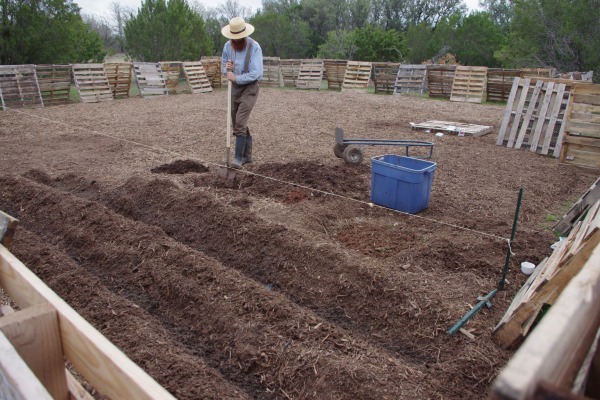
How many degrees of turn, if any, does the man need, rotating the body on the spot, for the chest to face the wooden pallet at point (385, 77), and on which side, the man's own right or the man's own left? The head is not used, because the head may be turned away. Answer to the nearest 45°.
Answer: approximately 180°

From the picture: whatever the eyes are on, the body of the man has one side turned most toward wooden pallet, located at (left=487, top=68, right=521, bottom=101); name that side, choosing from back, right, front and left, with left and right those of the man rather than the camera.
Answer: back

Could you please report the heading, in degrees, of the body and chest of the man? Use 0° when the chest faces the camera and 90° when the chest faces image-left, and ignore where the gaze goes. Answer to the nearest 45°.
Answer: approximately 45°

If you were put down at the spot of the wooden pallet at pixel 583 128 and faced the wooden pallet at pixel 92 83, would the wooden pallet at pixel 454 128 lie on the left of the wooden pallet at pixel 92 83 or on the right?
right

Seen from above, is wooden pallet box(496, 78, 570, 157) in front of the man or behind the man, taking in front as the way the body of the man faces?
behind

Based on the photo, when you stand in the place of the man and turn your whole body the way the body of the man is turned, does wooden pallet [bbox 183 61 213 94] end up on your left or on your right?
on your right

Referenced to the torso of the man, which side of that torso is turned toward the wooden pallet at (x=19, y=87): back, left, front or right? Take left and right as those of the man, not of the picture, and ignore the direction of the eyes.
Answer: right

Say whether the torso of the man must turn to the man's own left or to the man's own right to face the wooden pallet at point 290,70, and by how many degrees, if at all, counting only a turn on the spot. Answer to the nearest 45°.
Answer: approximately 135° to the man's own right

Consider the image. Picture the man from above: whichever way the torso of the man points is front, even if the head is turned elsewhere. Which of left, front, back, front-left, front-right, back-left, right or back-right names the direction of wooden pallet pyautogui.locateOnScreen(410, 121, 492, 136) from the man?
back

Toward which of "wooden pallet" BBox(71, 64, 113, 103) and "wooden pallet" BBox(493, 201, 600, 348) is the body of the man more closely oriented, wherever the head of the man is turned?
the "wooden pallet" BBox(493, 201, 600, 348)

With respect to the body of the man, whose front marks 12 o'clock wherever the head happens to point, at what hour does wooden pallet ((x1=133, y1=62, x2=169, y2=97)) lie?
The wooden pallet is roughly at 4 o'clock from the man.

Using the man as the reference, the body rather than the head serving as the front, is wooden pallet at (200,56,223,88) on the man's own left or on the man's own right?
on the man's own right
